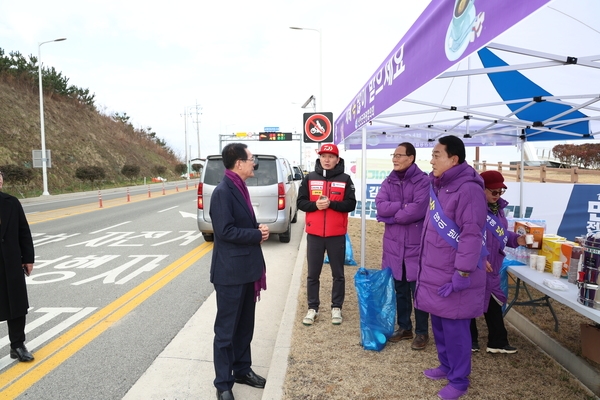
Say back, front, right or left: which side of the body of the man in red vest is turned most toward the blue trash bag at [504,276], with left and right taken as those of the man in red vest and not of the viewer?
left

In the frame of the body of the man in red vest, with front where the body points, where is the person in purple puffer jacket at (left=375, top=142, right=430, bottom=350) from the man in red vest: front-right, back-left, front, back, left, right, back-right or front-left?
front-left

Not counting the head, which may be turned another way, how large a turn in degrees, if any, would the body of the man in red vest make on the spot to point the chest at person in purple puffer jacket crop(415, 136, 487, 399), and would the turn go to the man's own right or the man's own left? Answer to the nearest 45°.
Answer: approximately 45° to the man's own left

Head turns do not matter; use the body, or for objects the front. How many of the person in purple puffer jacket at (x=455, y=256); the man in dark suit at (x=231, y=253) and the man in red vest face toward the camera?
1

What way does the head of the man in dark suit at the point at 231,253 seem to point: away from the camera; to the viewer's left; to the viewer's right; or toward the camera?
to the viewer's right

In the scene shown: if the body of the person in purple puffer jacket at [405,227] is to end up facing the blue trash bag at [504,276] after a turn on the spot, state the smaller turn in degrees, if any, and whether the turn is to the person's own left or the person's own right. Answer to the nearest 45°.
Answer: approximately 180°

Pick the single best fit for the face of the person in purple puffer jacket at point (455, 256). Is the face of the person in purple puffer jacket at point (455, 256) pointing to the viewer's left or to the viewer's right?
to the viewer's left

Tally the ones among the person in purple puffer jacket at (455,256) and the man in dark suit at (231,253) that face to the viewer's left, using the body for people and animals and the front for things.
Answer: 1

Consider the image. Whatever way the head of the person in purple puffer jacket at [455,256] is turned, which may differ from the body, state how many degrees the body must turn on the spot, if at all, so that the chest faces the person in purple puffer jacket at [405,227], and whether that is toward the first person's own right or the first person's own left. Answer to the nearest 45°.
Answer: approximately 45° to the first person's own right

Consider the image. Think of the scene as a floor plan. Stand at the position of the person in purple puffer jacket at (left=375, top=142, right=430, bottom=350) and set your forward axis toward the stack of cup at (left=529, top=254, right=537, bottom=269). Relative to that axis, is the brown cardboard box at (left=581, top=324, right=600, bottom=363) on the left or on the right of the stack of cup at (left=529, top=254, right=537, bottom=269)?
right

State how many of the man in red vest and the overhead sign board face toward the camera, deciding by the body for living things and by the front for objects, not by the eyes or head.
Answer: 2

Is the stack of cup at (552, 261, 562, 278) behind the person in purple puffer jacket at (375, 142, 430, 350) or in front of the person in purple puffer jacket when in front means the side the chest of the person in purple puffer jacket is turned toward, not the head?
behind

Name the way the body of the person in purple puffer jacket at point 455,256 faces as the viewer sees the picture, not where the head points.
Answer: to the viewer's left

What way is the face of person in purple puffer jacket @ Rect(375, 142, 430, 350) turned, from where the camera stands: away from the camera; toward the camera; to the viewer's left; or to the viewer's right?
to the viewer's left

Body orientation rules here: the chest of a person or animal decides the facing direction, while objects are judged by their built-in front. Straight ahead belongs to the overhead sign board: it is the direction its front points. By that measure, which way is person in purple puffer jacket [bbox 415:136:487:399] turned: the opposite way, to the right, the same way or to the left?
to the right
